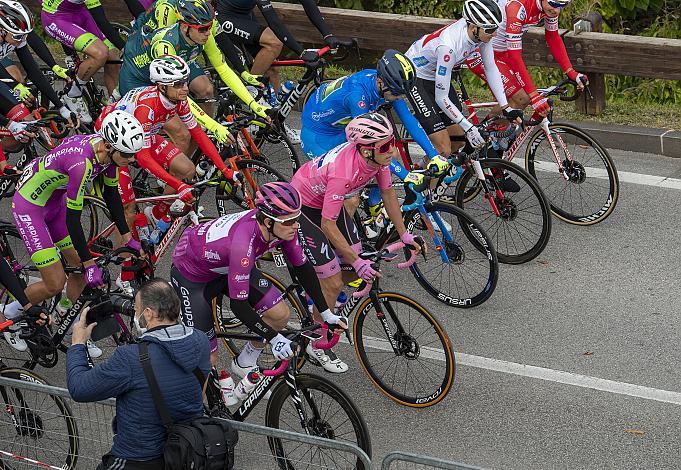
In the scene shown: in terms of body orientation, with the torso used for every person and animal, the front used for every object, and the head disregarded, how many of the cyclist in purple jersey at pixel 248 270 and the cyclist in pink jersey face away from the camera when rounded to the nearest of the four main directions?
0

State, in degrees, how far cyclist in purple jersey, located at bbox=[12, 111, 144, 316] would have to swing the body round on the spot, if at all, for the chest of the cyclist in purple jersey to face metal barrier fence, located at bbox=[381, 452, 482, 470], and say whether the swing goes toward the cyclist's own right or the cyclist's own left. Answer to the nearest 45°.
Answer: approximately 45° to the cyclist's own right

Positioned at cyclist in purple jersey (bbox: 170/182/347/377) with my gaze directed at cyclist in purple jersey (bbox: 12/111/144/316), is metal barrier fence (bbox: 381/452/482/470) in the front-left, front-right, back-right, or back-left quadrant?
back-left

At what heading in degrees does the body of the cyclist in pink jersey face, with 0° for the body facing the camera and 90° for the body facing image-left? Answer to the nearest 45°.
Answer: approximately 315°

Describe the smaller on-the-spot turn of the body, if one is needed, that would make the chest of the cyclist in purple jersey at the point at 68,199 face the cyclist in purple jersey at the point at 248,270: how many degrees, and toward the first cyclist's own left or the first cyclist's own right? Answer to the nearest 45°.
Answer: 0° — they already face them

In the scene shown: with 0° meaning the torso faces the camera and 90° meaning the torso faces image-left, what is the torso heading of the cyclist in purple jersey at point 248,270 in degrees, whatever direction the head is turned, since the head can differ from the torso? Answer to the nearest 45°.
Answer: approximately 315°

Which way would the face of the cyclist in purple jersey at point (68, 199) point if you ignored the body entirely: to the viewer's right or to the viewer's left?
to the viewer's right

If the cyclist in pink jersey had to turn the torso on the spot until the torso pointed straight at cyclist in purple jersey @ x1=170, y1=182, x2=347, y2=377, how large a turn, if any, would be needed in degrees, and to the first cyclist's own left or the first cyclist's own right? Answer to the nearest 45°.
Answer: approximately 90° to the first cyclist's own right

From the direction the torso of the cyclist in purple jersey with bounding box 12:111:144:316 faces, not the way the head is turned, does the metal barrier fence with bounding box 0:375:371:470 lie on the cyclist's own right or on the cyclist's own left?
on the cyclist's own right

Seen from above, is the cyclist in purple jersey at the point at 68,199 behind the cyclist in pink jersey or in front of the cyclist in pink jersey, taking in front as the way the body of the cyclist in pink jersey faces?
behind

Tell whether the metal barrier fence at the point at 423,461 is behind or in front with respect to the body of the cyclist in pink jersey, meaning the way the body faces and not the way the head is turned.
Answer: in front

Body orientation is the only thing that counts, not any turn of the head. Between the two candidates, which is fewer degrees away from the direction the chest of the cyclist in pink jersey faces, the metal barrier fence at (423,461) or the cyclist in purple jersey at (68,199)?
the metal barrier fence

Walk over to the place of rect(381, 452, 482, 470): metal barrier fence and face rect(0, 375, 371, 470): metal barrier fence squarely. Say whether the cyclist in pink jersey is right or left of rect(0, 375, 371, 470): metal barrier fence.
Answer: right
